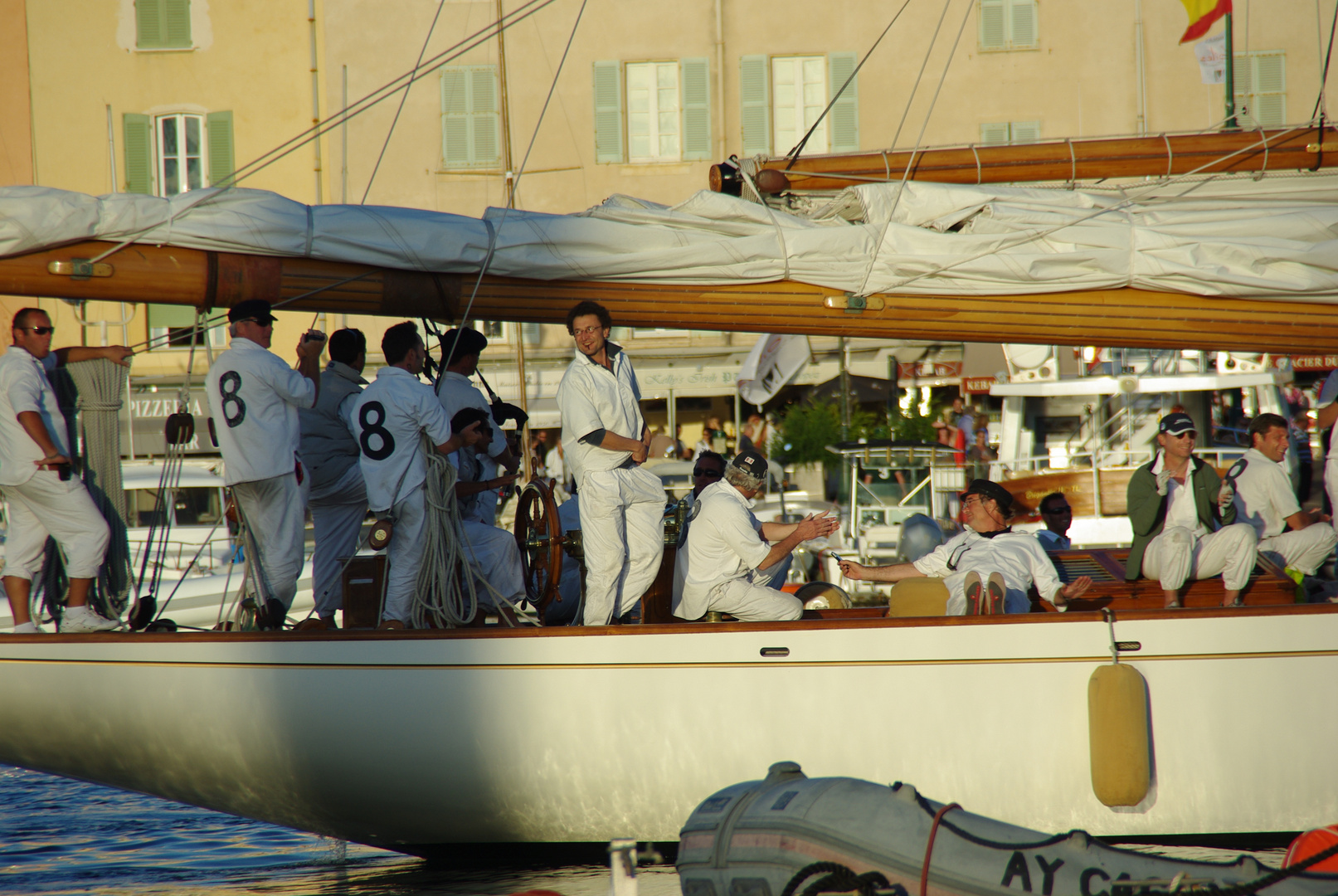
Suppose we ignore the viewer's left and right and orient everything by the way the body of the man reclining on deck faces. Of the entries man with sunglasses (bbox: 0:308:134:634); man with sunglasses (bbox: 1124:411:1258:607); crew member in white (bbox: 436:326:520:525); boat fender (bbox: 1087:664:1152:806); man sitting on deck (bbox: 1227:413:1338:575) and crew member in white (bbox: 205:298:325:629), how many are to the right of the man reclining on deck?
3

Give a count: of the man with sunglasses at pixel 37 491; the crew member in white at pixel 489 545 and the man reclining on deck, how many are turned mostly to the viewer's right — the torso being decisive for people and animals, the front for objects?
2

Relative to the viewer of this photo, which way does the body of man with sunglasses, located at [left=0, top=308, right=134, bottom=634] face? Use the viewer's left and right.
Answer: facing to the right of the viewer

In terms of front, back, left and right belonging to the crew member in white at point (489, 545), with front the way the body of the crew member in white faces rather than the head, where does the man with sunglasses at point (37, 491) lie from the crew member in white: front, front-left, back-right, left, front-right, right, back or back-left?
back

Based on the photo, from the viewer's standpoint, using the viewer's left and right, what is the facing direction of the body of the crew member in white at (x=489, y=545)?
facing to the right of the viewer

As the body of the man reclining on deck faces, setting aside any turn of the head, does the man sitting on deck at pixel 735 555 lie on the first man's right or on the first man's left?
on the first man's right

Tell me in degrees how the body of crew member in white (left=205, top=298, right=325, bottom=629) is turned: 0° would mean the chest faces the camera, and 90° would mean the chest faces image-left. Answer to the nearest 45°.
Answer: approximately 225°

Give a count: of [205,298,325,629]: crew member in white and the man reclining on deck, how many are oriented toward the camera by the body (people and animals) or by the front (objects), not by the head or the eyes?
1

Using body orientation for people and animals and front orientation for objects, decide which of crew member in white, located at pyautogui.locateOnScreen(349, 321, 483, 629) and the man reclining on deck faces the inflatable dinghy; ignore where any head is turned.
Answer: the man reclining on deck

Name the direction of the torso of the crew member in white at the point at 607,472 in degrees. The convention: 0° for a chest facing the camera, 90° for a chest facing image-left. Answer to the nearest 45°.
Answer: approximately 315°

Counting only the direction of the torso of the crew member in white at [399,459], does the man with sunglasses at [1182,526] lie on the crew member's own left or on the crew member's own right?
on the crew member's own right

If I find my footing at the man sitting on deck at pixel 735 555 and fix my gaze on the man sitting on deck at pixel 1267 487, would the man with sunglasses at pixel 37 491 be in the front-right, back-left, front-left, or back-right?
back-left

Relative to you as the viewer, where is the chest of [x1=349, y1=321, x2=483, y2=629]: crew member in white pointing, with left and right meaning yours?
facing away from the viewer and to the right of the viewer

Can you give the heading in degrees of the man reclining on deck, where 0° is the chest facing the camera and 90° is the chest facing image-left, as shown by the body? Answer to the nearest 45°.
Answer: approximately 0°
